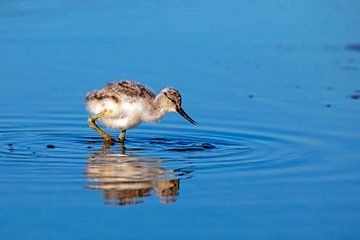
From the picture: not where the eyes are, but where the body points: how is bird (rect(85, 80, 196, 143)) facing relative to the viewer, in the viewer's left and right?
facing to the right of the viewer
